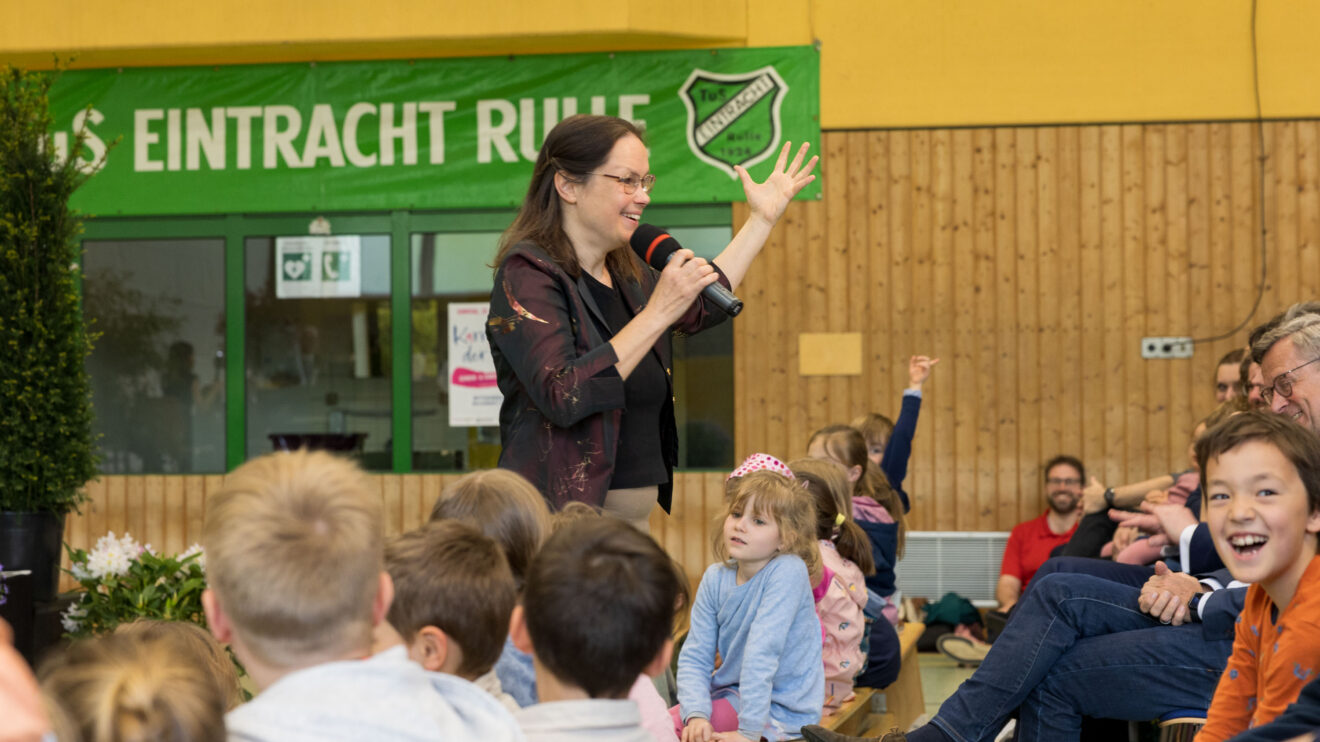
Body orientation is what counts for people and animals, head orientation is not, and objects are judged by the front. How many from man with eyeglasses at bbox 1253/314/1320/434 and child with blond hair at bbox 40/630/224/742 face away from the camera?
1

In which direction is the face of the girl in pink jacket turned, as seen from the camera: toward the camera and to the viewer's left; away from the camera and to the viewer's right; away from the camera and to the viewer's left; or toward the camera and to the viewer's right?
away from the camera and to the viewer's left

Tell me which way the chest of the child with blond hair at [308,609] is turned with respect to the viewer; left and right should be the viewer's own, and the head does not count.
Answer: facing away from the viewer

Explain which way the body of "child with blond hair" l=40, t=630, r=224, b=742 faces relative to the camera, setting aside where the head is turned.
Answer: away from the camera

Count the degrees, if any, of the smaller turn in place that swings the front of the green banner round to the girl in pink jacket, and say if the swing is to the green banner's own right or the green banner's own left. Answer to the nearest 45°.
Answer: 0° — it already faces them

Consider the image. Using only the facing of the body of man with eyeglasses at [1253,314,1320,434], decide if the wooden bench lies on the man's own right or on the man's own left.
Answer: on the man's own right

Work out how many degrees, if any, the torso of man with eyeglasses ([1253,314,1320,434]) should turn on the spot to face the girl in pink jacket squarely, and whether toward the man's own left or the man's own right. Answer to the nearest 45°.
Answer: approximately 45° to the man's own right

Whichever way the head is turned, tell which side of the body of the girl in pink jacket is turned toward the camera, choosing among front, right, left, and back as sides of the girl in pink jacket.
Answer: left

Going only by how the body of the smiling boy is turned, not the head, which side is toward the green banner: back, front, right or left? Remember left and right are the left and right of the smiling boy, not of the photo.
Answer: right

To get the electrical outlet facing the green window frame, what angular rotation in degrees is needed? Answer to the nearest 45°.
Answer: approximately 90° to its right

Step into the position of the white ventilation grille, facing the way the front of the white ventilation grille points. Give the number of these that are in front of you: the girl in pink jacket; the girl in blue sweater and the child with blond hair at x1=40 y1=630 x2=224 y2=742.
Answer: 3

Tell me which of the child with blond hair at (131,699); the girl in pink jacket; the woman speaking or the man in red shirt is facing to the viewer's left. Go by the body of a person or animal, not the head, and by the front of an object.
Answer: the girl in pink jacket
